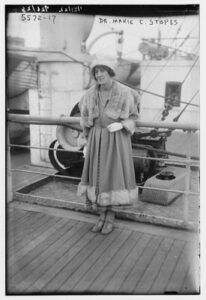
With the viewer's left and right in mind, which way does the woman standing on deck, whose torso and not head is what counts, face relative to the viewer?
facing the viewer and to the left of the viewer
